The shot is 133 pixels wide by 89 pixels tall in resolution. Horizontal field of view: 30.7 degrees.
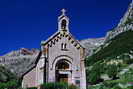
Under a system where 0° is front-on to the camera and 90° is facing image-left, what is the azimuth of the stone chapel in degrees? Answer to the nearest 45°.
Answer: approximately 0°
